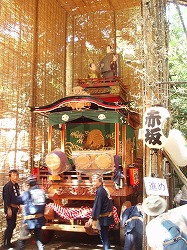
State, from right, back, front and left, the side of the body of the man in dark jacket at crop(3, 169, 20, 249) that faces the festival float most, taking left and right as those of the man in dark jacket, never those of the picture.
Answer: left

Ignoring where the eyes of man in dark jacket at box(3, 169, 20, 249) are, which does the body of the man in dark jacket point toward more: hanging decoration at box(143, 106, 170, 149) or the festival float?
the hanging decoration

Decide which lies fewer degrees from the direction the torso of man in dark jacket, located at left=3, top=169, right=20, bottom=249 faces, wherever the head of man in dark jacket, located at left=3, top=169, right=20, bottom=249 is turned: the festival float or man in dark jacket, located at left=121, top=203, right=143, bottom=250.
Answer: the man in dark jacket

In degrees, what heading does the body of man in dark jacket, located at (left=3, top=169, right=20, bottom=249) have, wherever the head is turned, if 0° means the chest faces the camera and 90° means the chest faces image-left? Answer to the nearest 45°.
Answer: approximately 315°
